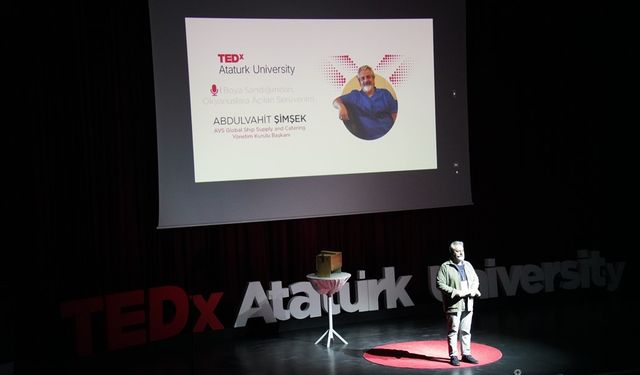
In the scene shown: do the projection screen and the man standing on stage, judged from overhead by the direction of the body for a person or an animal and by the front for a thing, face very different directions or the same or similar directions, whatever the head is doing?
same or similar directions

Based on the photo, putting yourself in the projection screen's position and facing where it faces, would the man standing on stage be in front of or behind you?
in front

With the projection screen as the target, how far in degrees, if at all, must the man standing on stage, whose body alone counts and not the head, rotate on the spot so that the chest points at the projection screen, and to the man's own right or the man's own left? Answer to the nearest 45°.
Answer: approximately 180°

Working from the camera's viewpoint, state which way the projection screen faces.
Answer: facing the viewer and to the right of the viewer

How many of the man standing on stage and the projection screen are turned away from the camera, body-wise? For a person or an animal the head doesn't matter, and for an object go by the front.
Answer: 0
